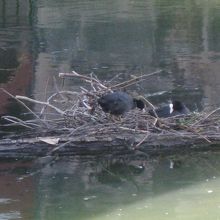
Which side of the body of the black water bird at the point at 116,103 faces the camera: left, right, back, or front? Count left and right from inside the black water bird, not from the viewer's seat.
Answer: right
